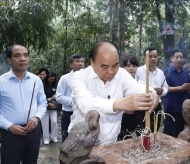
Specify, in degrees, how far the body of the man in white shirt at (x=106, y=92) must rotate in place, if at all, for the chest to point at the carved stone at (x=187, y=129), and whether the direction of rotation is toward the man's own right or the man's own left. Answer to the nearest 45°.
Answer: approximately 90° to the man's own left

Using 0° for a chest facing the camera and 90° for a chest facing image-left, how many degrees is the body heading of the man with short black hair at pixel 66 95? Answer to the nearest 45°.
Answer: approximately 315°

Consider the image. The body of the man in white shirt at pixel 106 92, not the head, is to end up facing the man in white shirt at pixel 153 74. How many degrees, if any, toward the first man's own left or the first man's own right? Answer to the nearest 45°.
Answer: approximately 135° to the first man's own left

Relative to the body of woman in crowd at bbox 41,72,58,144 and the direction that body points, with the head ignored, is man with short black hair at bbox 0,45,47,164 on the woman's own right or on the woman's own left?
on the woman's own right

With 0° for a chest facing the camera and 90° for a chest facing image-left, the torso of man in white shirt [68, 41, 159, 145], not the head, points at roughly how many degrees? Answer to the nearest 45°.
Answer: approximately 315°

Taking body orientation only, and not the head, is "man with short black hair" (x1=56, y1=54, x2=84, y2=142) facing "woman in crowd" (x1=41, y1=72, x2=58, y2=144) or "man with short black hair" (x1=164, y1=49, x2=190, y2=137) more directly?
the man with short black hair
